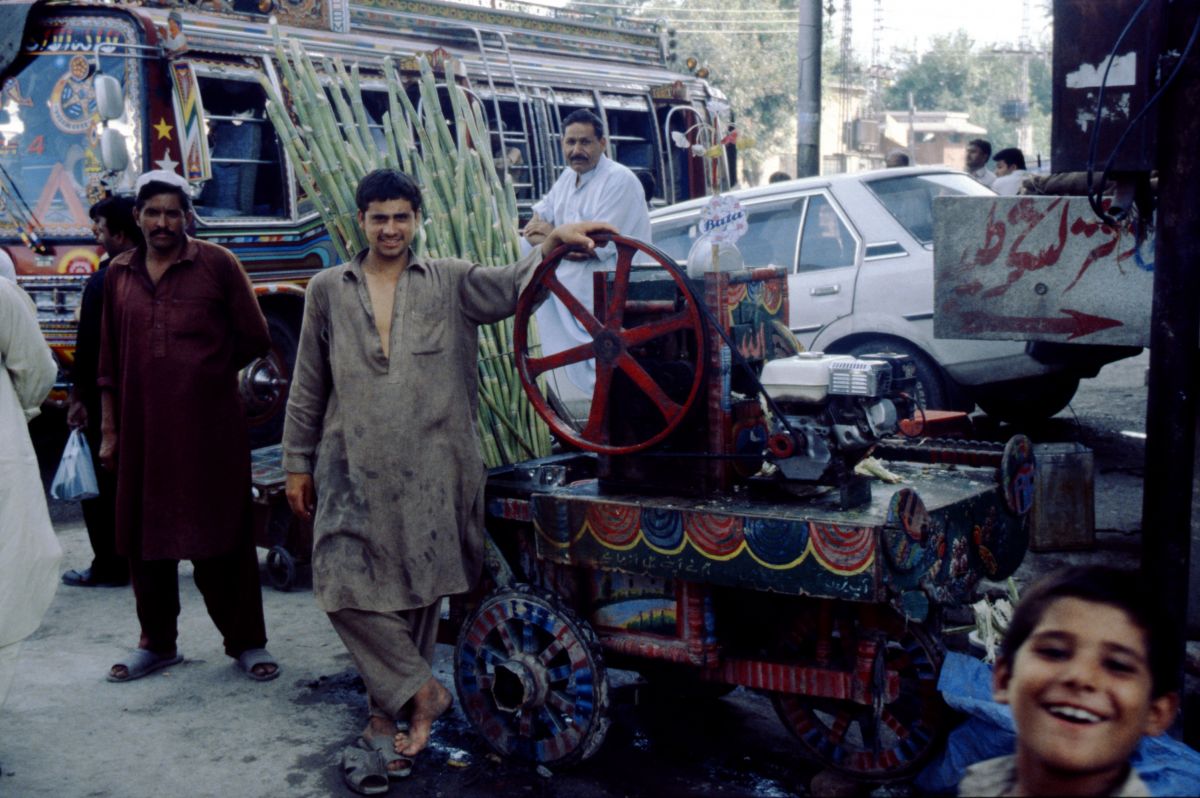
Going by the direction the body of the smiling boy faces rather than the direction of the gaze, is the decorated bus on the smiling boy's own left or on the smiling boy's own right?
on the smiling boy's own right

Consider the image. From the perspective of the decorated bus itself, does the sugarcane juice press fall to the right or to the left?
on its left

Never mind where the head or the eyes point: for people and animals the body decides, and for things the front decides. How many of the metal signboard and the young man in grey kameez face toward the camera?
2

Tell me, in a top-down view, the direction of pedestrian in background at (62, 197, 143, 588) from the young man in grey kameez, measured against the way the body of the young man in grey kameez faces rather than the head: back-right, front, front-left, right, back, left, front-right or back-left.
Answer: back-right

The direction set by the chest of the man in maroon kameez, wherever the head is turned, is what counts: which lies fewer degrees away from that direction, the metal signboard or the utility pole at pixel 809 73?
the metal signboard
